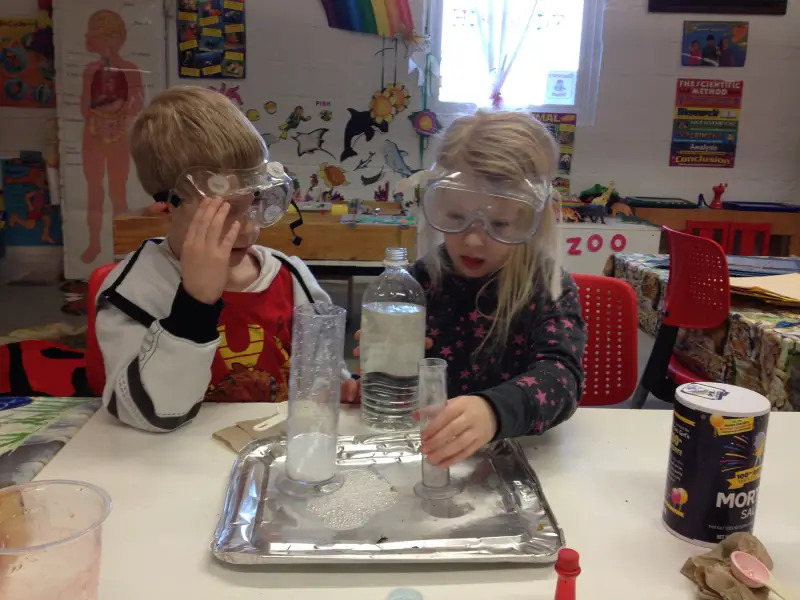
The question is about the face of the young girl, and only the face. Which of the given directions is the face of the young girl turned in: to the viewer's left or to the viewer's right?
to the viewer's left

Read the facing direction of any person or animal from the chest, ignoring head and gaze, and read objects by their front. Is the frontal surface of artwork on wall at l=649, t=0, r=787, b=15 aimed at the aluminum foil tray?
yes

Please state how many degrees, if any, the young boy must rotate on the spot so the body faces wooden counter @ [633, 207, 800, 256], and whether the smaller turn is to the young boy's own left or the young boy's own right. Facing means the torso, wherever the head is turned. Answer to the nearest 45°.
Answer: approximately 90° to the young boy's own left

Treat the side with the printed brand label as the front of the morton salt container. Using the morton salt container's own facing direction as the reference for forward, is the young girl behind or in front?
behind

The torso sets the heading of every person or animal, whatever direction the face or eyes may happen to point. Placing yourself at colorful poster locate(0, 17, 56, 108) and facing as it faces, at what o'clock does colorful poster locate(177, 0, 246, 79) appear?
colorful poster locate(177, 0, 246, 79) is roughly at 10 o'clock from colorful poster locate(0, 17, 56, 108).

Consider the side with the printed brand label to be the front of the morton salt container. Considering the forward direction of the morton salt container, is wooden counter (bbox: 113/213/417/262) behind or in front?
behind

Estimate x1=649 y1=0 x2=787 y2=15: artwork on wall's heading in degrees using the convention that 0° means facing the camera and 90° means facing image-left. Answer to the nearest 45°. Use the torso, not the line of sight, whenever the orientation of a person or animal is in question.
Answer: approximately 0°

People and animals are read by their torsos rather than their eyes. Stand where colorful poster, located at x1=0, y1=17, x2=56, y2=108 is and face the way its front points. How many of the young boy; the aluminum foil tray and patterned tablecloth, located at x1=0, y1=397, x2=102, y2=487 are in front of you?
3

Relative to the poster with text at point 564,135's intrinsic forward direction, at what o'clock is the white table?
The white table is roughly at 12 o'clock from the poster with text.

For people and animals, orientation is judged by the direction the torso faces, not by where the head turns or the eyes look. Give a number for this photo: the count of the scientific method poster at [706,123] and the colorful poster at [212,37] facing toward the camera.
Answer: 2

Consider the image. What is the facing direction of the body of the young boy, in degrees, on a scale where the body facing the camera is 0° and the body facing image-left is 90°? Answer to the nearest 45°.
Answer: approximately 315°
